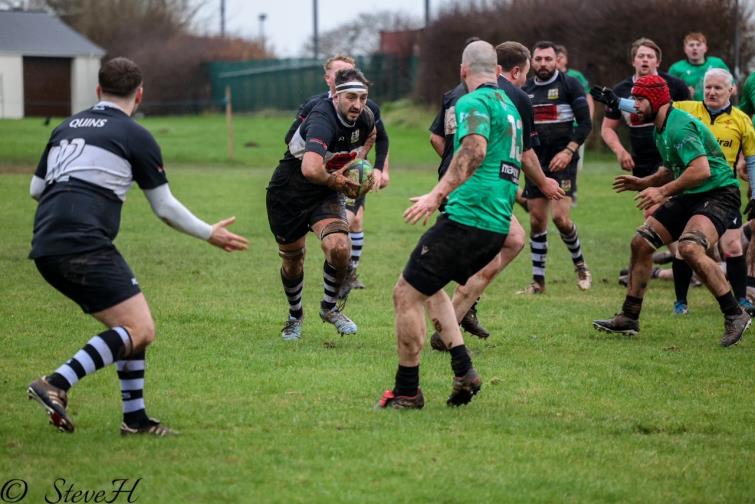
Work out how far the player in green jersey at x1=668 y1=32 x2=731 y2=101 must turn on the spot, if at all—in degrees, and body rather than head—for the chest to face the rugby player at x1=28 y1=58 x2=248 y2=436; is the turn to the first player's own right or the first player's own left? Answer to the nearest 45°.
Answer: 0° — they already face them

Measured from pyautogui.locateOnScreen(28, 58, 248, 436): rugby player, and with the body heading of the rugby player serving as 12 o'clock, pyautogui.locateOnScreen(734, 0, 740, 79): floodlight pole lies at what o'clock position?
The floodlight pole is roughly at 12 o'clock from the rugby player.

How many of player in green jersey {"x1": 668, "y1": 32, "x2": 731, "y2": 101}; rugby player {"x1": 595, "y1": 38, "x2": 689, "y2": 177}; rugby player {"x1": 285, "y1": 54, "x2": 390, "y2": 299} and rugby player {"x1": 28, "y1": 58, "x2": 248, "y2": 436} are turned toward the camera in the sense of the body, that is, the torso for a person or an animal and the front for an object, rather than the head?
3

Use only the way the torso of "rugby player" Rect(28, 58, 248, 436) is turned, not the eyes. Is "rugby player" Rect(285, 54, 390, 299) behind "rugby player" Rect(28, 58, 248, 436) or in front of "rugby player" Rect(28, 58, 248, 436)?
in front

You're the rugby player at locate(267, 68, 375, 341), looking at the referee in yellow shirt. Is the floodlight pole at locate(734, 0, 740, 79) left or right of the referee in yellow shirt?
left

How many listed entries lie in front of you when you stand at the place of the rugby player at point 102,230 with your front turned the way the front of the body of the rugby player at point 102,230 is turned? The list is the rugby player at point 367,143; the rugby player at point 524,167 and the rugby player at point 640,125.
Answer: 3

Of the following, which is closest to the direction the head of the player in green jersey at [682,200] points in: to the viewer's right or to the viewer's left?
to the viewer's left

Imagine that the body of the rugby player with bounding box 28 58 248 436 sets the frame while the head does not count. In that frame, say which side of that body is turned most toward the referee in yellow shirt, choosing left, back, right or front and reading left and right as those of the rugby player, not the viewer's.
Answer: front

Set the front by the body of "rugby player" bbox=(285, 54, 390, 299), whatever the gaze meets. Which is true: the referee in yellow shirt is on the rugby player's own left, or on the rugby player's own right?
on the rugby player's own left

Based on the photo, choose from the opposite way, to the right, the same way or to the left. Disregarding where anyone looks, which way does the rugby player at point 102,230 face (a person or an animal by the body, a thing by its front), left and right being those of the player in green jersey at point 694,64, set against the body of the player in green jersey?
the opposite way

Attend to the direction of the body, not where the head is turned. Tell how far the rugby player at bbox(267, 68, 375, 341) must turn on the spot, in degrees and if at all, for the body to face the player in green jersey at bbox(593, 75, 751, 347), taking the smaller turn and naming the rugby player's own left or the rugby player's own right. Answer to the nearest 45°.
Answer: approximately 45° to the rugby player's own left

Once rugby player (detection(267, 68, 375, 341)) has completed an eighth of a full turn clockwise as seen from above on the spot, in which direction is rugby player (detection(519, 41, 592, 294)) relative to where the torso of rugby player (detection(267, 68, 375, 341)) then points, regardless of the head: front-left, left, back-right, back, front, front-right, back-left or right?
back-left
